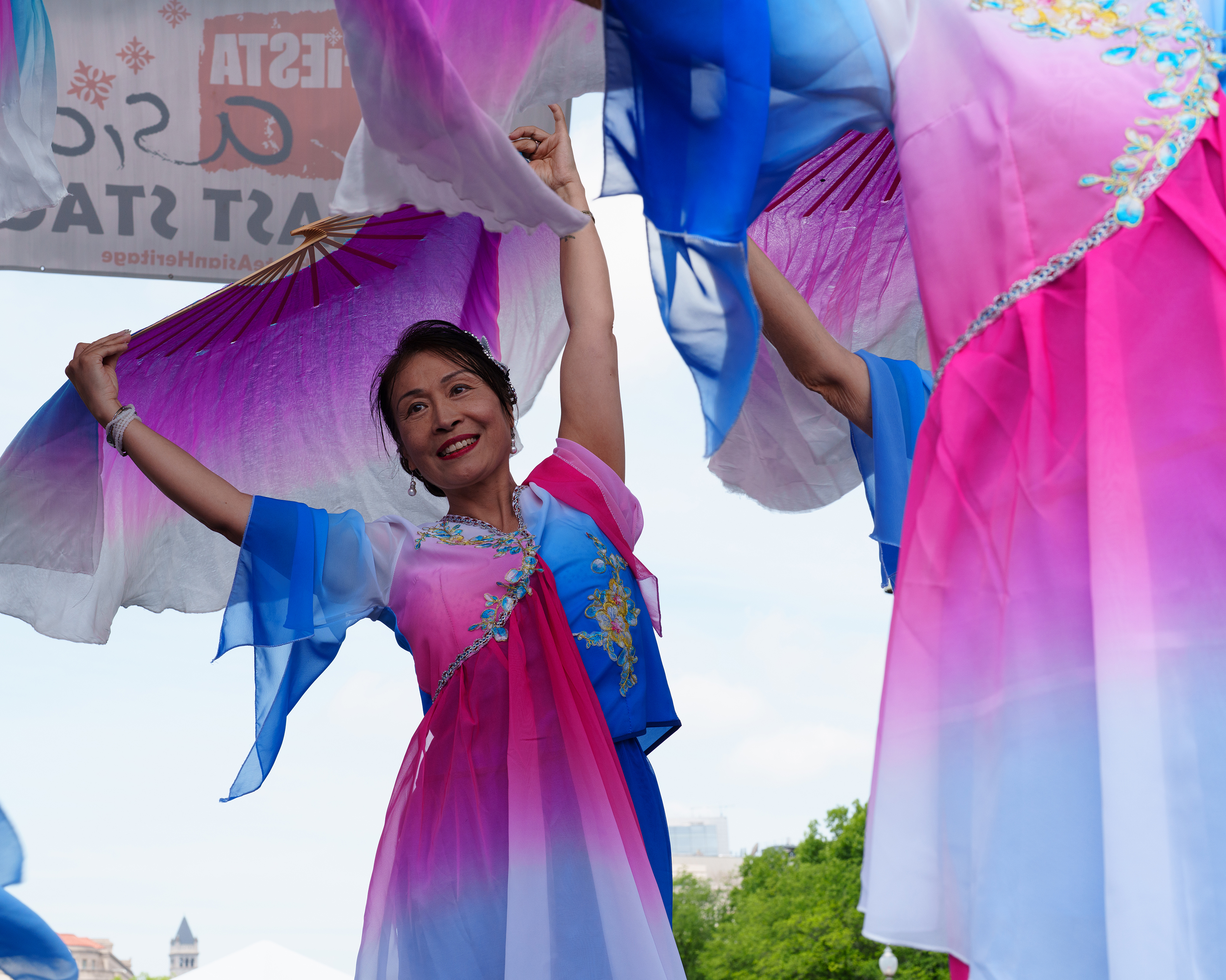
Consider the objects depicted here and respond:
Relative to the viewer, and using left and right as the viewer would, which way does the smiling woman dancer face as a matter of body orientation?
facing the viewer

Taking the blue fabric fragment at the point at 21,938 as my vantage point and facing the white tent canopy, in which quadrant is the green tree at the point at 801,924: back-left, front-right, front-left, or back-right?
front-right

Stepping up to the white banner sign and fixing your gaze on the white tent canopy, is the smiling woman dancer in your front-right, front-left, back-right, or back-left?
back-right

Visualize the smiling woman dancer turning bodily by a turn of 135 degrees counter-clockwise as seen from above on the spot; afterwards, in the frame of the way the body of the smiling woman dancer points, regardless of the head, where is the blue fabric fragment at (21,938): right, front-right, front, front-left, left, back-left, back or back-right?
left

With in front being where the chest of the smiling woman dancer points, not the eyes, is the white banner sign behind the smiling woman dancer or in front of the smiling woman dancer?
behind

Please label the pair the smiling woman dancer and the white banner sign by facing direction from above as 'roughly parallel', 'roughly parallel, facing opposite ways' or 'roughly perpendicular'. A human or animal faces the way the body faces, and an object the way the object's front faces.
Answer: roughly parallel, facing opposite ways

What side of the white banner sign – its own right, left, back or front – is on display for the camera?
back

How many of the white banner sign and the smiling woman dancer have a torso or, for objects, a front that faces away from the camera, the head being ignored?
1

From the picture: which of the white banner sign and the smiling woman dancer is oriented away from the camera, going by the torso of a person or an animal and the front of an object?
the white banner sign

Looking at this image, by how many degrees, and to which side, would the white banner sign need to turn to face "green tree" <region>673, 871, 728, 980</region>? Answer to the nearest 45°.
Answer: approximately 45° to its right

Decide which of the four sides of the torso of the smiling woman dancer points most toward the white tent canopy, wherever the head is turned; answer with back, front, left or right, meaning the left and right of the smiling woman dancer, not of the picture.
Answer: back

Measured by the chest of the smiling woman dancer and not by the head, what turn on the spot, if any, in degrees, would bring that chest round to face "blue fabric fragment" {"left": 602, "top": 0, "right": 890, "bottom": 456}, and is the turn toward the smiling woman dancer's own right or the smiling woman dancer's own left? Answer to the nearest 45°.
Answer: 0° — they already face it

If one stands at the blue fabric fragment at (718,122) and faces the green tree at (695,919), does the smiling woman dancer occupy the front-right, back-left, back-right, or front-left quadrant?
front-left

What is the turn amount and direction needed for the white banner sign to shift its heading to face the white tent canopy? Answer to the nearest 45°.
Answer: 0° — it already faces it
